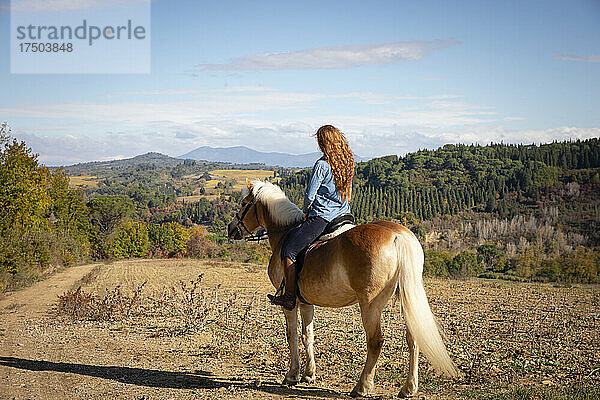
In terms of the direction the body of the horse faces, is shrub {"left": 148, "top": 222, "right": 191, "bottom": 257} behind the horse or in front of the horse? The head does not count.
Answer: in front

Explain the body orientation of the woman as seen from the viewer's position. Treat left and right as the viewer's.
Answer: facing away from the viewer and to the left of the viewer

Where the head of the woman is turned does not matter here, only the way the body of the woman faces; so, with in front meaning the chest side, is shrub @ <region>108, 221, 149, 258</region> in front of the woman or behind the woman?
in front

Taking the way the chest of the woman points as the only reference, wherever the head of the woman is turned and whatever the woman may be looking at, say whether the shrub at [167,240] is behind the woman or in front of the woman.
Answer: in front

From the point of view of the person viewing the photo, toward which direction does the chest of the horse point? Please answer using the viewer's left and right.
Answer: facing away from the viewer and to the left of the viewer
